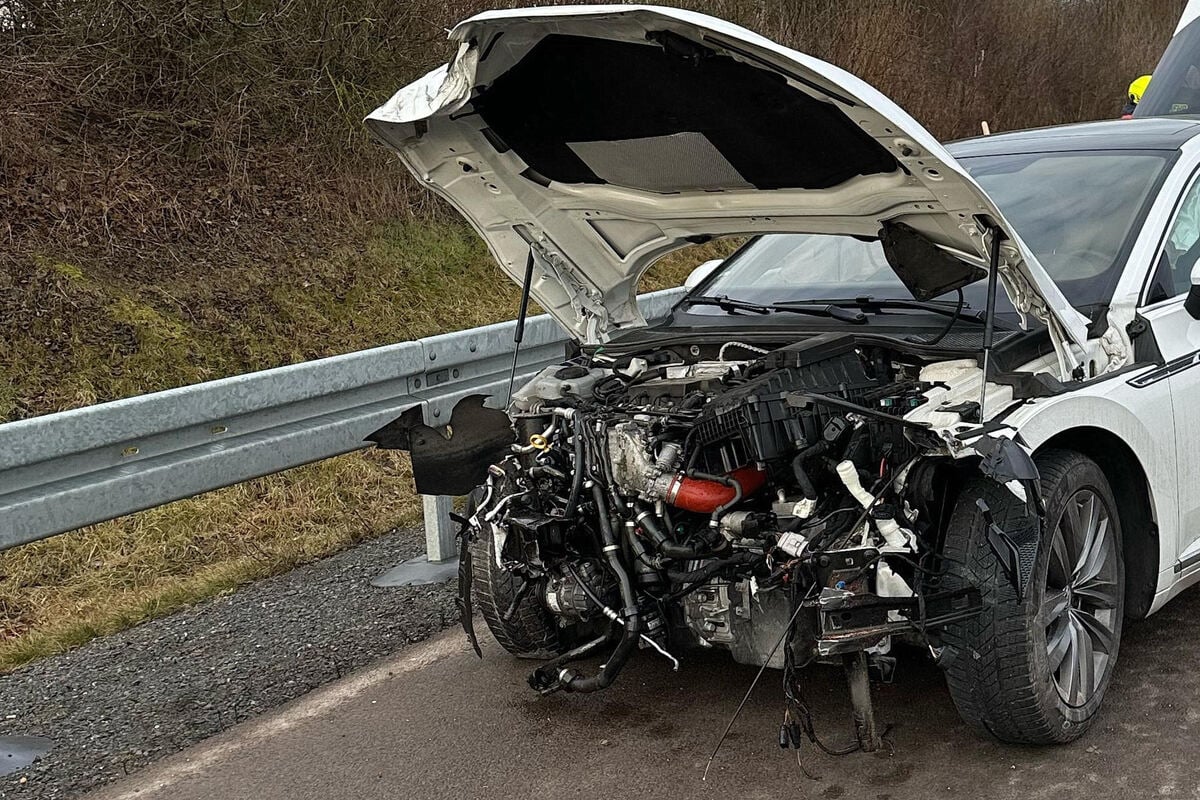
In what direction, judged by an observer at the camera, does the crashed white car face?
facing the viewer and to the left of the viewer
